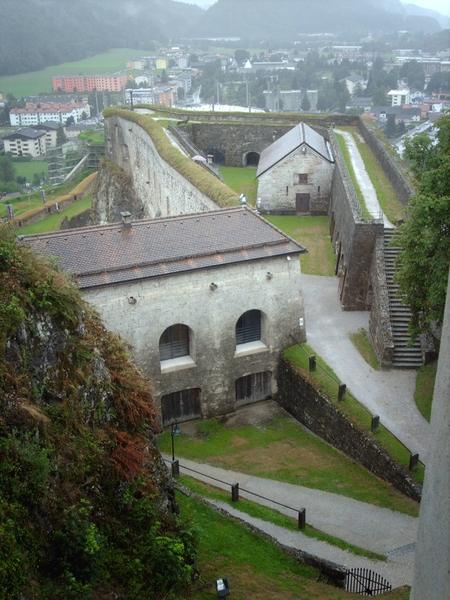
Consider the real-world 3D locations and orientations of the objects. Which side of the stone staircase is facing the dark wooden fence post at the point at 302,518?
front

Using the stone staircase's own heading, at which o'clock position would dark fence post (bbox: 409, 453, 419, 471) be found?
The dark fence post is roughly at 12 o'clock from the stone staircase.

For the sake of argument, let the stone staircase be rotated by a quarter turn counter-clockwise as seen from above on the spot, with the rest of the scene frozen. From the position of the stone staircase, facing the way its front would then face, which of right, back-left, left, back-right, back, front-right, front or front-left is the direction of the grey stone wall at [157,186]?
back-left

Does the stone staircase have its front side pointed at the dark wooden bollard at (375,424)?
yes

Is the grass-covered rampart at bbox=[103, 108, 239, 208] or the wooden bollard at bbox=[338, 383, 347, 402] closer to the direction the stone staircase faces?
the wooden bollard

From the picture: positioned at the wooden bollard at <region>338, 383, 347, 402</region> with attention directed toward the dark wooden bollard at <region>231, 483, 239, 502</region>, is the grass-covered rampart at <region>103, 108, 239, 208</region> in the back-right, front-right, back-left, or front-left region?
back-right

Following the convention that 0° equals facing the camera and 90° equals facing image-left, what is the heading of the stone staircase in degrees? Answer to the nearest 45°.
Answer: approximately 0°

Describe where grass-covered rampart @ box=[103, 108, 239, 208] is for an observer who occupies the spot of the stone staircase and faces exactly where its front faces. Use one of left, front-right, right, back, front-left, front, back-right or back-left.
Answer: back-right

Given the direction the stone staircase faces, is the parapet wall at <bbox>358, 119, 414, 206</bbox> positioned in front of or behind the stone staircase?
behind

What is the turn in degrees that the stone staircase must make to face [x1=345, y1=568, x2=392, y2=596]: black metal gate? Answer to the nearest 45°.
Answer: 0° — it already faces it

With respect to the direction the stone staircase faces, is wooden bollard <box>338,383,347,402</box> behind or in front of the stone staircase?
in front

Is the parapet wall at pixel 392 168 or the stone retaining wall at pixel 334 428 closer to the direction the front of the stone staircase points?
the stone retaining wall

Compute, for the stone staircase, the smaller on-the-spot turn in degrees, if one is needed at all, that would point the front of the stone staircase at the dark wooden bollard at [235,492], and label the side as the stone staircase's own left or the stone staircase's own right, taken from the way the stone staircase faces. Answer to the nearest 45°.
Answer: approximately 45° to the stone staircase's own right
